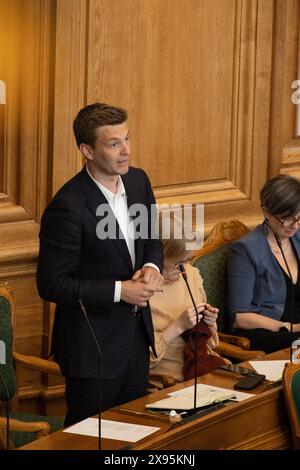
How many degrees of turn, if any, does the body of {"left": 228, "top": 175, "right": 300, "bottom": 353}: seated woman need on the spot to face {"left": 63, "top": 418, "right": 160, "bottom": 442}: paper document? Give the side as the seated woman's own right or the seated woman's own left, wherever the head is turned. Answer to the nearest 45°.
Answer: approximately 45° to the seated woman's own right

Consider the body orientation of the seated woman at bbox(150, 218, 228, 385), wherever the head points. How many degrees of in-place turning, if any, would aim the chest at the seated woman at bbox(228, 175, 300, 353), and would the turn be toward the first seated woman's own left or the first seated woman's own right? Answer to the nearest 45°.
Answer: approximately 90° to the first seated woman's own left

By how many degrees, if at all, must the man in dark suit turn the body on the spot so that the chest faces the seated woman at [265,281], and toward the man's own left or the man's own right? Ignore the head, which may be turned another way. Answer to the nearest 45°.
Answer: approximately 90° to the man's own left

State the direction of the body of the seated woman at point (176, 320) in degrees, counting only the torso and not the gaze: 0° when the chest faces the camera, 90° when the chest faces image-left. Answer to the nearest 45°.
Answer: approximately 315°
